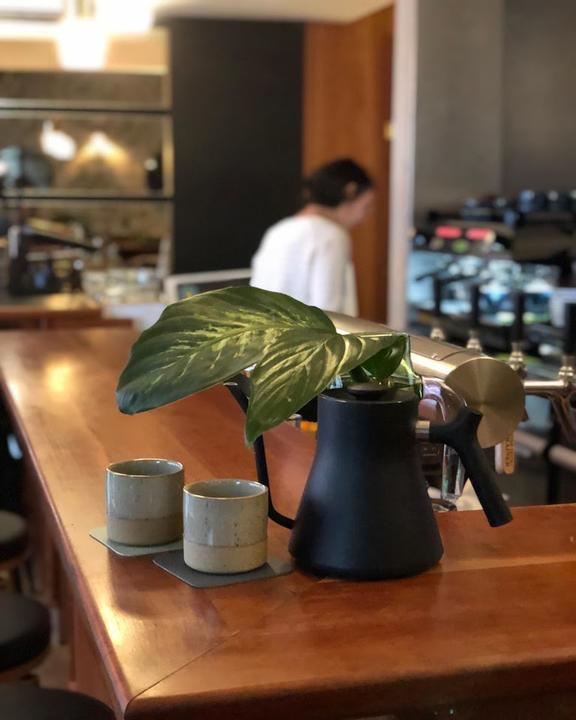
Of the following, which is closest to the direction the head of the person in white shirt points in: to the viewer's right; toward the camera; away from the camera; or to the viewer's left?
to the viewer's right

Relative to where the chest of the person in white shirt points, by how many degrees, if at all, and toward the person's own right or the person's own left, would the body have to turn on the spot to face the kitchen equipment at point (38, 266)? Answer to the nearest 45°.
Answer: approximately 90° to the person's own left

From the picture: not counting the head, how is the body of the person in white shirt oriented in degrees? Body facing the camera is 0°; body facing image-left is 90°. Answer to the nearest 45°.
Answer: approximately 225°

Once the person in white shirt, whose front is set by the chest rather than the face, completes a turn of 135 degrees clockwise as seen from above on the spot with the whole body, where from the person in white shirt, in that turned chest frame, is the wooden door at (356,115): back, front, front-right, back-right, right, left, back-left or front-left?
back

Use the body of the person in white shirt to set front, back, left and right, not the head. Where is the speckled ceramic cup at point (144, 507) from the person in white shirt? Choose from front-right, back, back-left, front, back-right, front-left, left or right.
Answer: back-right

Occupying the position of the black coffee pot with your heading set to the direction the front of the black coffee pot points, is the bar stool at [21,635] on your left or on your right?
on your right
